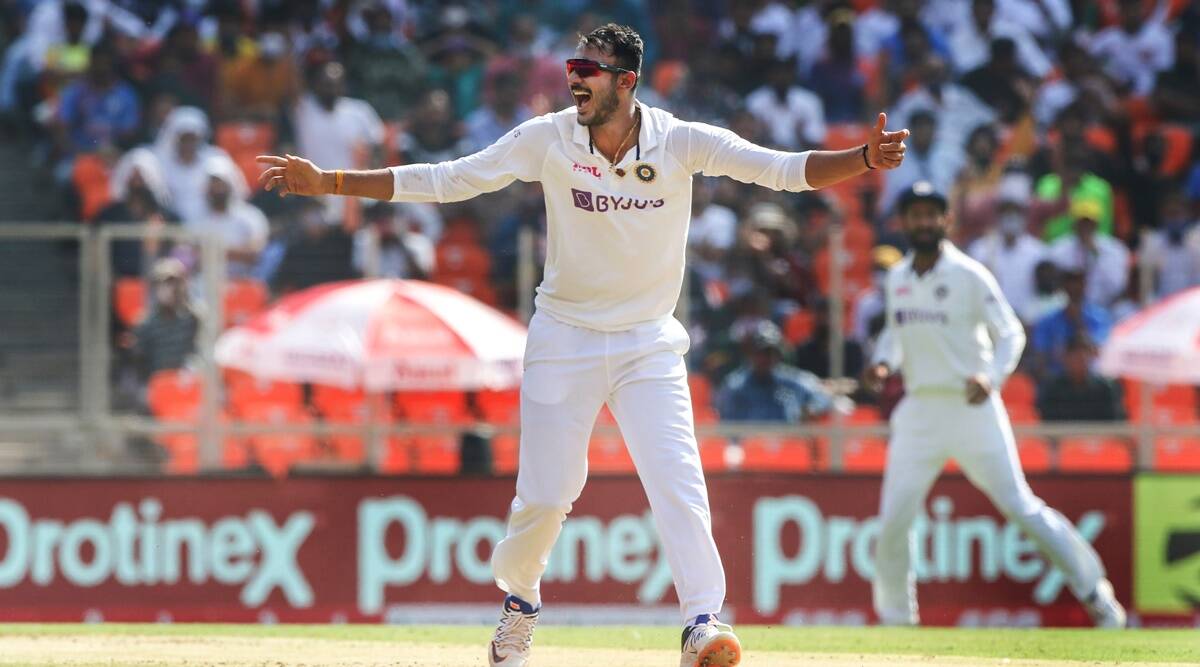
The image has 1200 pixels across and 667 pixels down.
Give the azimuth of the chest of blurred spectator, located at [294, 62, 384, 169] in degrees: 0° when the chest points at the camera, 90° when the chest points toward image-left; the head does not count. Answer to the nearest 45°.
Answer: approximately 0°

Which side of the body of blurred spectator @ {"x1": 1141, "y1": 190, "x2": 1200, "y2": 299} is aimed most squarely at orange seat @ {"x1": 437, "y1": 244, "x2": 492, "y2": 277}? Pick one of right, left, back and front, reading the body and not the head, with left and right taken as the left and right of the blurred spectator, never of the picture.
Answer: right

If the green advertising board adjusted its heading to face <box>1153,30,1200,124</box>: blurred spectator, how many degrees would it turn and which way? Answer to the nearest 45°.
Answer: approximately 180°

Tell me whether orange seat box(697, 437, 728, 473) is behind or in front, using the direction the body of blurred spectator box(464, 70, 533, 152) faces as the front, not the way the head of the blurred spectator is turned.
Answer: in front

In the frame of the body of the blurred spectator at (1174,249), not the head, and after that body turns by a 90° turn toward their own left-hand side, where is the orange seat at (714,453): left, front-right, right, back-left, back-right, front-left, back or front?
back-right

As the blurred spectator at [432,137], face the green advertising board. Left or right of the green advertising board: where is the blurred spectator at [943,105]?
left

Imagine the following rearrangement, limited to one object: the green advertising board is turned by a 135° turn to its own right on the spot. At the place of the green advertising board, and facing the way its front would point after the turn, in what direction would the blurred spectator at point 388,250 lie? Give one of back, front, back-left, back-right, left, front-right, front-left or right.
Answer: front-left

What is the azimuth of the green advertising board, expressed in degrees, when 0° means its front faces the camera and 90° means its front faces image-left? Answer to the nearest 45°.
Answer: approximately 0°

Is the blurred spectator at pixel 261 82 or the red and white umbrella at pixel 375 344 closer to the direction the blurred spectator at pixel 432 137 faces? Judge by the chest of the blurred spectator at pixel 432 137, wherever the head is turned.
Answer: the red and white umbrella
